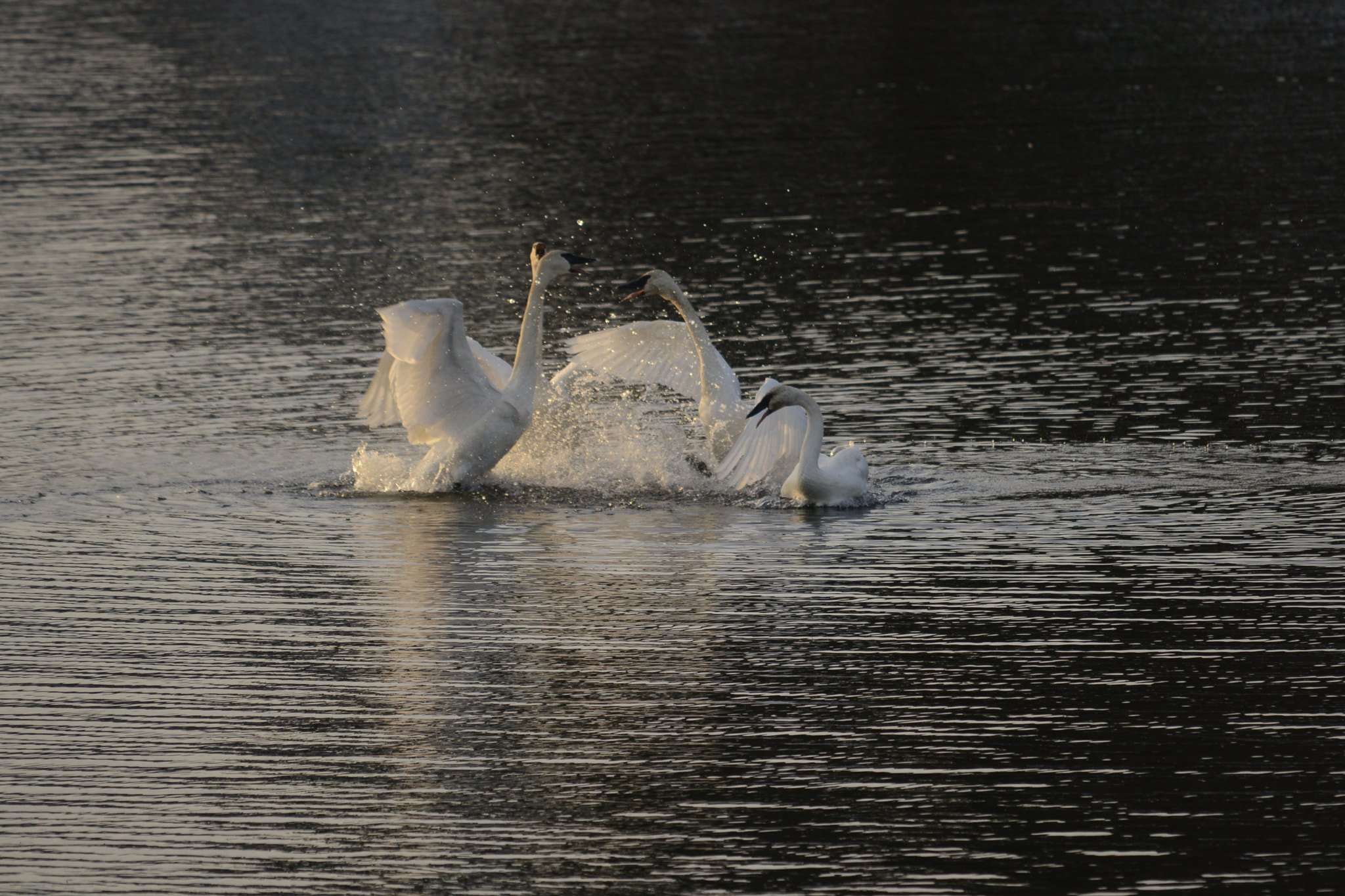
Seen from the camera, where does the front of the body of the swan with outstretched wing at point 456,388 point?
to the viewer's right

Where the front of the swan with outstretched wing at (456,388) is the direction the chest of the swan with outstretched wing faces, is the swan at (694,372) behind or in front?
in front
